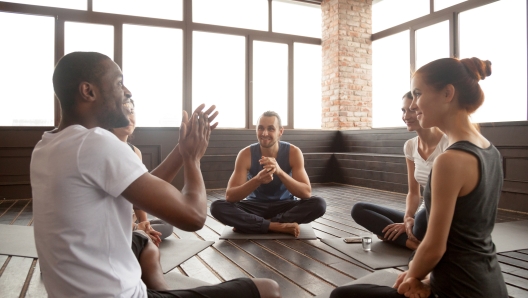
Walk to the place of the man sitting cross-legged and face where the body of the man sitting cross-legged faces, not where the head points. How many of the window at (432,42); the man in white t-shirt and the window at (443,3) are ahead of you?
1

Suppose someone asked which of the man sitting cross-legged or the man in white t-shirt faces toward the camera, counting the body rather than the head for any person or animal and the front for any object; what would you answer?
the man sitting cross-legged

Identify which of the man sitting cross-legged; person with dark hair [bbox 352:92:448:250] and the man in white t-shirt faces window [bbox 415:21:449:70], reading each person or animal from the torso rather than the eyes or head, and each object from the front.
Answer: the man in white t-shirt

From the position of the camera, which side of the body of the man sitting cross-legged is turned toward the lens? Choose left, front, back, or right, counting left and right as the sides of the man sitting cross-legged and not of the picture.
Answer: front

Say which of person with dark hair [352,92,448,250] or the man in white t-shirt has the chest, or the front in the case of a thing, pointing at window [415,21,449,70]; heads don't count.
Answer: the man in white t-shirt

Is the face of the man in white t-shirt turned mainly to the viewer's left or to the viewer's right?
to the viewer's right

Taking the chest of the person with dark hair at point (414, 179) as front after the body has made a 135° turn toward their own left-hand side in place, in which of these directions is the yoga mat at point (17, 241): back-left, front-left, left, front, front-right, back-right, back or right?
back

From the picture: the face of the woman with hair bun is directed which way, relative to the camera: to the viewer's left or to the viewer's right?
to the viewer's left

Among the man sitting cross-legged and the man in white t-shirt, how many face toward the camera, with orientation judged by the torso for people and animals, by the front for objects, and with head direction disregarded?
1

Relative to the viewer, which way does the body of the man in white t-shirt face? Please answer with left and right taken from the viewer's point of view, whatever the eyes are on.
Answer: facing away from the viewer and to the right of the viewer

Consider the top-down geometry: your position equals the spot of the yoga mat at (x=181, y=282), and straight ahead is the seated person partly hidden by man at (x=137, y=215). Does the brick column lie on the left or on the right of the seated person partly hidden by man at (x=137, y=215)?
right

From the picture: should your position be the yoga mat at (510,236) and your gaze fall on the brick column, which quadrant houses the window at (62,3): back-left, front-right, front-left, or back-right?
front-left

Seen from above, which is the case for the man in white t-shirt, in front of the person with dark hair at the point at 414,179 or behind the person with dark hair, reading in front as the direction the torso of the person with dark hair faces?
in front

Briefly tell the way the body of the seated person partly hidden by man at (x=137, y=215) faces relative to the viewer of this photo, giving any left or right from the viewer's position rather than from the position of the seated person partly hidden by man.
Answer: facing the viewer and to the right of the viewer

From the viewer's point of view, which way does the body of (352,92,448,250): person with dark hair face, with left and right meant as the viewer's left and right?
facing the viewer and to the left of the viewer

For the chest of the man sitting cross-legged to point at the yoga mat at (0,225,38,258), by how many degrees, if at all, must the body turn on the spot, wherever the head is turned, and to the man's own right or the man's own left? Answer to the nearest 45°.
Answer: approximately 90° to the man's own right
